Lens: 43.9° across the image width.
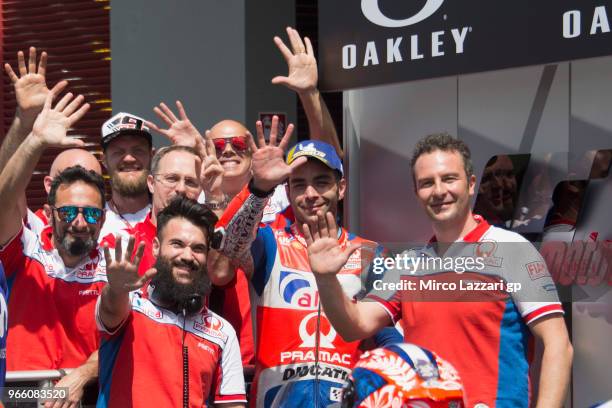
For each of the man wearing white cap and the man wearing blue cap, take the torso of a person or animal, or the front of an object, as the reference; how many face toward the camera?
2

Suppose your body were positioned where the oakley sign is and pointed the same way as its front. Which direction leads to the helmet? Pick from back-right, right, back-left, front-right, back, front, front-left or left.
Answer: front-left

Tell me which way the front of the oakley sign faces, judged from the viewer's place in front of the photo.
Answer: facing the viewer and to the left of the viewer

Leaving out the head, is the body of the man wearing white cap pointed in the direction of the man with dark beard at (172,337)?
yes

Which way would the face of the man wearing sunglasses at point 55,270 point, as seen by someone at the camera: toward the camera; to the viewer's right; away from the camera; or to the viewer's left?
toward the camera

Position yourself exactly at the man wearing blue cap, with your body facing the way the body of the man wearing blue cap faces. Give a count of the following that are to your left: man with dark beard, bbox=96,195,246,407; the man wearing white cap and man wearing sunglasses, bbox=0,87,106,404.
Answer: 0

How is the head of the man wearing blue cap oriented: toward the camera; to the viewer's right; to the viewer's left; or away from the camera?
toward the camera

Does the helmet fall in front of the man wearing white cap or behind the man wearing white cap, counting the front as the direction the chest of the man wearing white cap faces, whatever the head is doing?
in front

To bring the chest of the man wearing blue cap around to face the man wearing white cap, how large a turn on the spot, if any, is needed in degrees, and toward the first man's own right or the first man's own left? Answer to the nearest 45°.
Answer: approximately 135° to the first man's own right

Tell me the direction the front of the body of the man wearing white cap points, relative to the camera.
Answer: toward the camera
